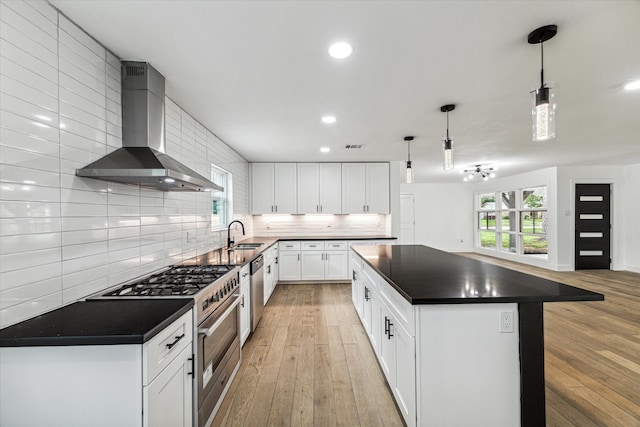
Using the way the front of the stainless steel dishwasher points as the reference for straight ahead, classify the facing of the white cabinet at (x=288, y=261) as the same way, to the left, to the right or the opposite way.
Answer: to the right

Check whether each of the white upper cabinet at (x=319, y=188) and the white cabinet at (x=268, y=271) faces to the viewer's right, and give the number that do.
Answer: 1

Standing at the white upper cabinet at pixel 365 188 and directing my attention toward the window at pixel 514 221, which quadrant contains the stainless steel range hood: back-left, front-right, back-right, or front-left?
back-right

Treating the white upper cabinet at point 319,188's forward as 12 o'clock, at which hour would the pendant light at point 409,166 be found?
The pendant light is roughly at 11 o'clock from the white upper cabinet.

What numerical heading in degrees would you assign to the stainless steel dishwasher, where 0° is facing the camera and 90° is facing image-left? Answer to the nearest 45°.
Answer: approximately 270°

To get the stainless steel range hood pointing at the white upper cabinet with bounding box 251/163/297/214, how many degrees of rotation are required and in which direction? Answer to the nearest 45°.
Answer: approximately 90° to its left

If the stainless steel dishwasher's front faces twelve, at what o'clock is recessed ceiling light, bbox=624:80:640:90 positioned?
The recessed ceiling light is roughly at 1 o'clock from the stainless steel dishwasher.

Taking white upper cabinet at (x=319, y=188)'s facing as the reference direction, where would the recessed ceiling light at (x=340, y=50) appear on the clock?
The recessed ceiling light is roughly at 12 o'clock from the white upper cabinet.

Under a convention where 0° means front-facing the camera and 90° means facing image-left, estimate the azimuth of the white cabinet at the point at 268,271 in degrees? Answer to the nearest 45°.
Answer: approximately 270°

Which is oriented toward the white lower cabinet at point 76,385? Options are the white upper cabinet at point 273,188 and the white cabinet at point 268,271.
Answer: the white upper cabinet
